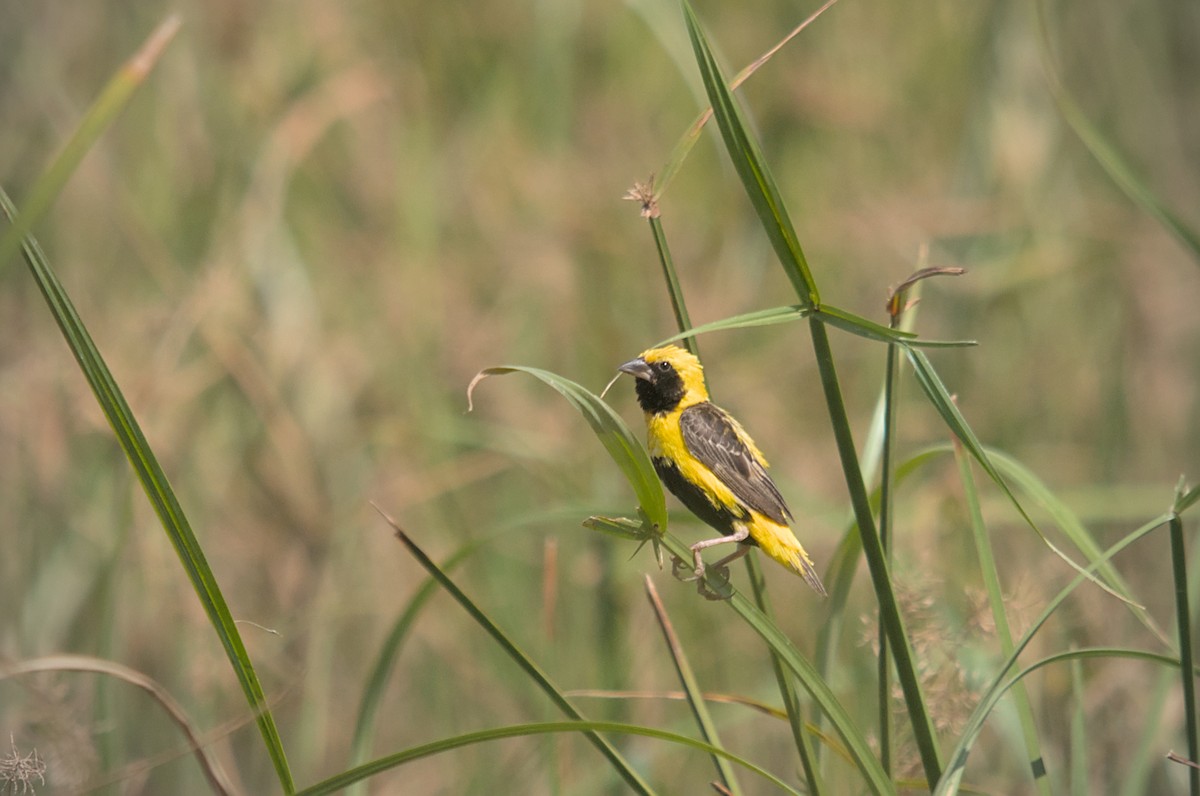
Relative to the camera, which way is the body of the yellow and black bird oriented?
to the viewer's left

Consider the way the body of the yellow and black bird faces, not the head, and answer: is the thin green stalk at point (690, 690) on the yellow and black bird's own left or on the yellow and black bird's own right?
on the yellow and black bird's own left

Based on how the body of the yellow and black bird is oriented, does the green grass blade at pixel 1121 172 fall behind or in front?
behind

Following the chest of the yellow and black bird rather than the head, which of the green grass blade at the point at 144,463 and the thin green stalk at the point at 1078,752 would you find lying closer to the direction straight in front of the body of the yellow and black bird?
the green grass blade
